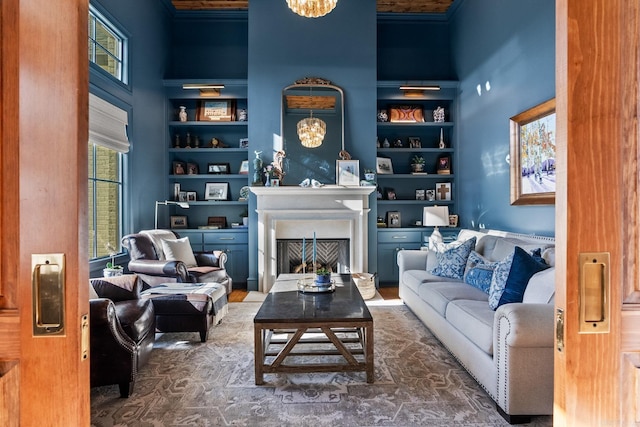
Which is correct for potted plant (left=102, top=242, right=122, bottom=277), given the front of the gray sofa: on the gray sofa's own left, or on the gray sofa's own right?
on the gray sofa's own right

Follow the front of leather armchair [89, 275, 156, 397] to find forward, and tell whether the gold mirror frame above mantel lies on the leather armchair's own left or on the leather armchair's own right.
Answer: on the leather armchair's own left

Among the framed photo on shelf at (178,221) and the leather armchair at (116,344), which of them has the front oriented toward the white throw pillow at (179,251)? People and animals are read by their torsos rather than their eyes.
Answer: the framed photo on shelf

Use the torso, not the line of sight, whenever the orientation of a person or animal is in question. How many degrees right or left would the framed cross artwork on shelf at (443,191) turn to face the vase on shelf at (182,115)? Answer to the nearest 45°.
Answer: approximately 90° to its right

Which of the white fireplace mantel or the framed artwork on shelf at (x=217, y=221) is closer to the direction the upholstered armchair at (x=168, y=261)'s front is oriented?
the white fireplace mantel

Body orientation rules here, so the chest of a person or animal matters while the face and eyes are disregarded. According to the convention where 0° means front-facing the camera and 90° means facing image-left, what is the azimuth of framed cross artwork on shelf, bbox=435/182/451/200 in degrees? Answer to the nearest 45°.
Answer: approximately 0°

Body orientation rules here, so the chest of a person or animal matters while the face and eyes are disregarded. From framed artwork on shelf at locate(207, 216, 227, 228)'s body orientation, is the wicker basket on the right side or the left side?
on its left

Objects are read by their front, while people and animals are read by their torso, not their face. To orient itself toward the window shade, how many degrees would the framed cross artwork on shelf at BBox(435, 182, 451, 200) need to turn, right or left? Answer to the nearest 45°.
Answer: approximately 45° to its right

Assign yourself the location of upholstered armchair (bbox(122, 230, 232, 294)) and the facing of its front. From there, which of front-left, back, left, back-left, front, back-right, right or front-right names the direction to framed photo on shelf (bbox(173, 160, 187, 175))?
back-left

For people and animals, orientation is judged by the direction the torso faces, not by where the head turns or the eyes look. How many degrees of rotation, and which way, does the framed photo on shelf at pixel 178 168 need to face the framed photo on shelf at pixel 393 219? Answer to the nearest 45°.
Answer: approximately 90° to its left
